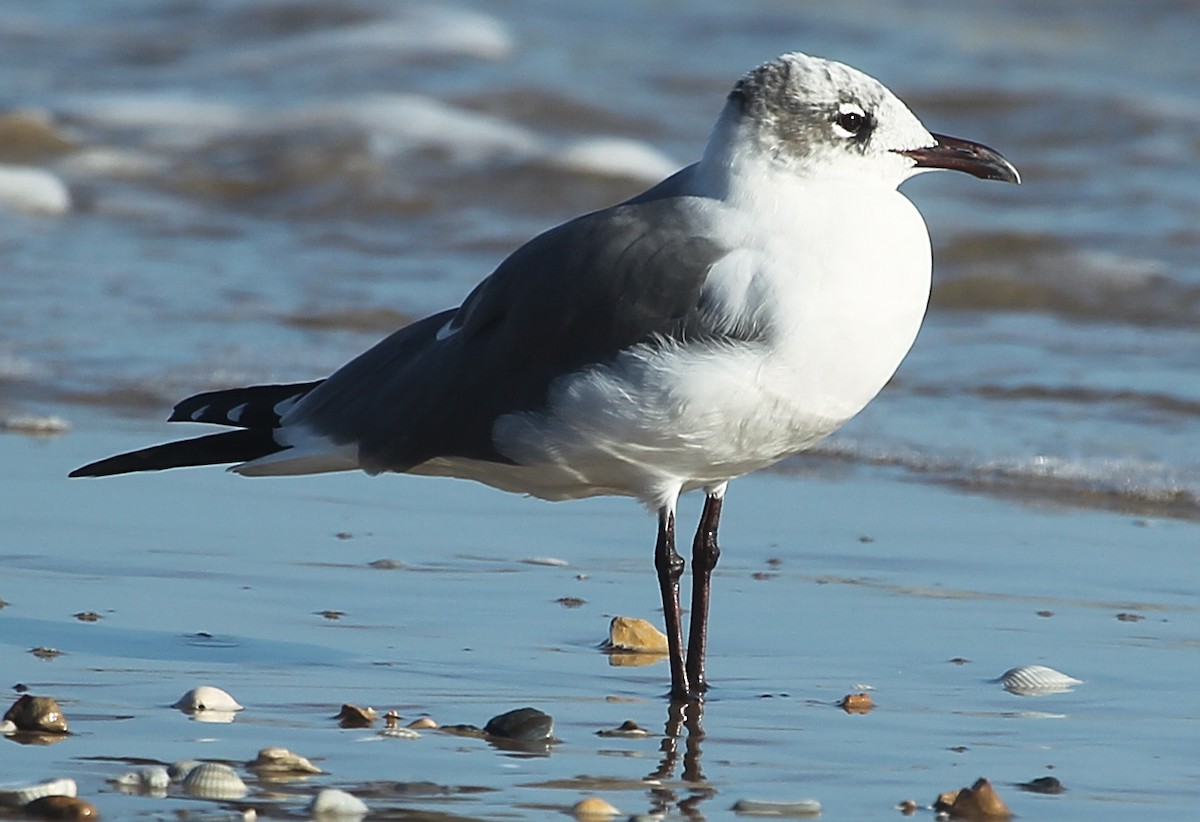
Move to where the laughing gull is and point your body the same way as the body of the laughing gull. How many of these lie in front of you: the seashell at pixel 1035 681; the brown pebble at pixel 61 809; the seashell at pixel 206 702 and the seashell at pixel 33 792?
1

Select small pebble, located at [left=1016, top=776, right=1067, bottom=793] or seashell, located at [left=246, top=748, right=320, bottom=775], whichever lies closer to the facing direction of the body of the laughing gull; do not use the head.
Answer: the small pebble

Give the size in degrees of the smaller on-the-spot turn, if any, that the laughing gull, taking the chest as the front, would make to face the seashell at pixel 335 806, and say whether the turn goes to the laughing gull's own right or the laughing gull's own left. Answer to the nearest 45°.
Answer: approximately 135° to the laughing gull's own right

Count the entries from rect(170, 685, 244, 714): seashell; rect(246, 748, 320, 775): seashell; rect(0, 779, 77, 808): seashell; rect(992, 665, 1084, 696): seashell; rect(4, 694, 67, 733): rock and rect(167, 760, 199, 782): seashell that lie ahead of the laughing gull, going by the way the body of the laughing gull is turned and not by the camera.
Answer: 1

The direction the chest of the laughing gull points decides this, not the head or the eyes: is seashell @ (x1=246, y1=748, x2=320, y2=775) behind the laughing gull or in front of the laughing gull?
behind

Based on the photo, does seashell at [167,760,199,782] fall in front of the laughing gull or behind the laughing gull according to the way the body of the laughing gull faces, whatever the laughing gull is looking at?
behind

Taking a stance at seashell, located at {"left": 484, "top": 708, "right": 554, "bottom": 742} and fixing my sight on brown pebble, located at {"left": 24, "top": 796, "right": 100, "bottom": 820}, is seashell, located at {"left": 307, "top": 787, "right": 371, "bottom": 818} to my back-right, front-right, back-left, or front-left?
front-left

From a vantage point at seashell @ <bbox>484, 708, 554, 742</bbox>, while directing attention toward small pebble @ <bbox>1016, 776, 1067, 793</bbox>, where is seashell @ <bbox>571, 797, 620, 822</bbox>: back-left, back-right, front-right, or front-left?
front-right

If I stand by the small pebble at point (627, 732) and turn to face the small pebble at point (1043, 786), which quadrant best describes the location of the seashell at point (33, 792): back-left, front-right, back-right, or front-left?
back-right

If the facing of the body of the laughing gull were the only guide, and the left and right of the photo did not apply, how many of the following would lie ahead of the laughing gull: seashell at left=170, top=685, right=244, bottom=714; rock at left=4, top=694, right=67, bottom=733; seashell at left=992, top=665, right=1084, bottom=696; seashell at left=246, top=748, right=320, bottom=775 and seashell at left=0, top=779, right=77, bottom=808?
1

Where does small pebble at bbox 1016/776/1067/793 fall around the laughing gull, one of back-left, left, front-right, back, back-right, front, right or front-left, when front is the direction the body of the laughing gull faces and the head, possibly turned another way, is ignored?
front-right

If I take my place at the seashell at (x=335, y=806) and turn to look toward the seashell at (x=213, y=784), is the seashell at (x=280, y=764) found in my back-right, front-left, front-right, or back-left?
front-right

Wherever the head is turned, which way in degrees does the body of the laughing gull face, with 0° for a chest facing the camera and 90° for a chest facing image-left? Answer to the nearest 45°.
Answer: approximately 270°
